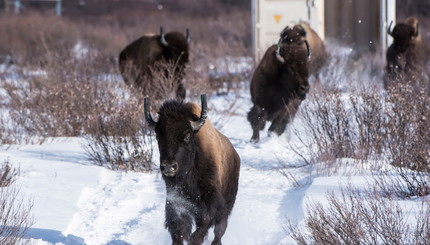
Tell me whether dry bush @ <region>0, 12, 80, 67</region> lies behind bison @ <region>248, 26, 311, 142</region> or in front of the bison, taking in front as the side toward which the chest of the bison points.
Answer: behind

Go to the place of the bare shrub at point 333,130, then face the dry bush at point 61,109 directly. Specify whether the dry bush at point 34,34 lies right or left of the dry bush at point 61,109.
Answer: right

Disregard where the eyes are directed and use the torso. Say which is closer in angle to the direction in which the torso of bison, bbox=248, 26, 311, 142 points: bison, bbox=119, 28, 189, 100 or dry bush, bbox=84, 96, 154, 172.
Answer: the dry bush

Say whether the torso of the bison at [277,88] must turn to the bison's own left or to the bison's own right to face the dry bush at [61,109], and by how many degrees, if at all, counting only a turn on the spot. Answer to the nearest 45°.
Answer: approximately 135° to the bison's own right

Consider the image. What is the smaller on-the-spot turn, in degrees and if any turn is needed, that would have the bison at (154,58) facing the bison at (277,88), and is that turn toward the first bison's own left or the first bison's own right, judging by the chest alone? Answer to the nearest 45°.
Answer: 0° — it already faces it

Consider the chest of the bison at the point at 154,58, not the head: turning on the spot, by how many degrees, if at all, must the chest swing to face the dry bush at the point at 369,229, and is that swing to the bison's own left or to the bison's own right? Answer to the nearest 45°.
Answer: approximately 45° to the bison's own right

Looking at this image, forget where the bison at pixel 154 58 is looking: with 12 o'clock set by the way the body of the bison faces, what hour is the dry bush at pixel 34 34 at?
The dry bush is roughly at 7 o'clock from the bison.

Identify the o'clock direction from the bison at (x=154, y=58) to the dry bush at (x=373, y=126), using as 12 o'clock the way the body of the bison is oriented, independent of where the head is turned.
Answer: The dry bush is roughly at 1 o'clock from the bison.

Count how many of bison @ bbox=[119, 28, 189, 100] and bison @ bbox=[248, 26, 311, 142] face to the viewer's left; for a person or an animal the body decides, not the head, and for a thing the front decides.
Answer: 0
